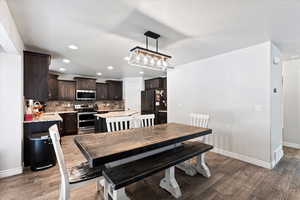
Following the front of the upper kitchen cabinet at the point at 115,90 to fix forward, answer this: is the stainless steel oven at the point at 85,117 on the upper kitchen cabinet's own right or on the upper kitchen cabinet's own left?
on the upper kitchen cabinet's own right

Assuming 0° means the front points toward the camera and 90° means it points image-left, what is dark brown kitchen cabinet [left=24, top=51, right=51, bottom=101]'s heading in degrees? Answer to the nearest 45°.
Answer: approximately 270°

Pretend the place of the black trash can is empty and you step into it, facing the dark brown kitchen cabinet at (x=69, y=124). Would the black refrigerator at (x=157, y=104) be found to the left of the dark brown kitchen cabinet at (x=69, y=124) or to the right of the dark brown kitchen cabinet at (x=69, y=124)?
right

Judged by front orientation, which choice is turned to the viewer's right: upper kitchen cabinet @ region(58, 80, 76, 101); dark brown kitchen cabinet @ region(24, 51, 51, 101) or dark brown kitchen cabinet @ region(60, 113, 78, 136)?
dark brown kitchen cabinet @ region(24, 51, 51, 101)

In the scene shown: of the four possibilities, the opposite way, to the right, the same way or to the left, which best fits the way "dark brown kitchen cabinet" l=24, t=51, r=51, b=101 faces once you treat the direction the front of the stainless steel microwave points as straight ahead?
to the left

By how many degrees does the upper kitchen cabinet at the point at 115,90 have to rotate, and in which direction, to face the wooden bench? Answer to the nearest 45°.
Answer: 0° — it already faces it

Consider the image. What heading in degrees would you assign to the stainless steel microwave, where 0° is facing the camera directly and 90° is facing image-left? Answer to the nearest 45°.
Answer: approximately 0°

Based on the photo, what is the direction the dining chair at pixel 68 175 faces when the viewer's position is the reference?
facing away from the viewer and to the right of the viewer

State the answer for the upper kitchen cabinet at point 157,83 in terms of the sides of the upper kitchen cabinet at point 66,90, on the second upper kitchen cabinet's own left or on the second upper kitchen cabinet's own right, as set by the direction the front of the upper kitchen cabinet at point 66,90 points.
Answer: on the second upper kitchen cabinet's own left
